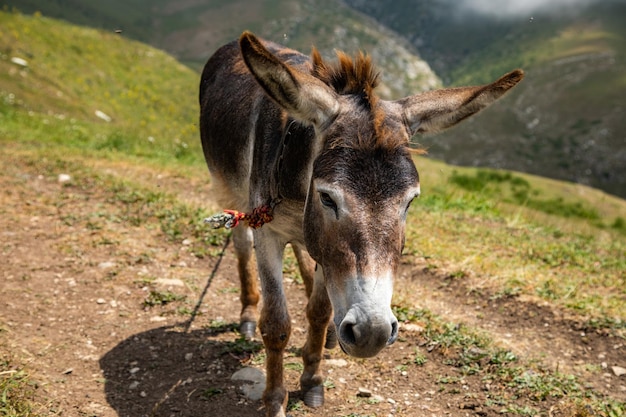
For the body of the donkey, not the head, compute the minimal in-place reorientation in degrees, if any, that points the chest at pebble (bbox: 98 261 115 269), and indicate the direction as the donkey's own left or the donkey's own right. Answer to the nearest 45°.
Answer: approximately 180°

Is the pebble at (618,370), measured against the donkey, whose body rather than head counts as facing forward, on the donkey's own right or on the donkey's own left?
on the donkey's own left

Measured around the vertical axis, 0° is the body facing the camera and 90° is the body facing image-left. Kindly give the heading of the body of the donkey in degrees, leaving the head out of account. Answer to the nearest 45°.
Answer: approximately 315°

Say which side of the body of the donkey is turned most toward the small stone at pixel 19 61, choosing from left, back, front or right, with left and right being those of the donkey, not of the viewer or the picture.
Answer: back

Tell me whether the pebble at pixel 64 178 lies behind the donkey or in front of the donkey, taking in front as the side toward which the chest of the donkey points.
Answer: behind
